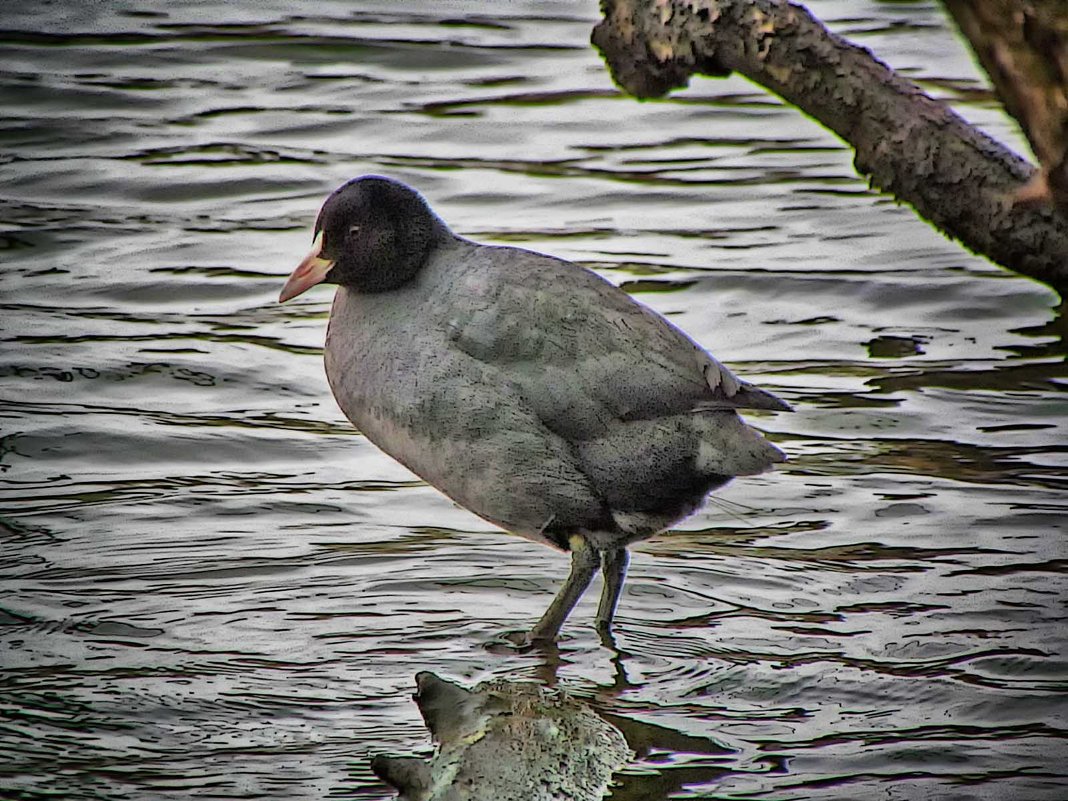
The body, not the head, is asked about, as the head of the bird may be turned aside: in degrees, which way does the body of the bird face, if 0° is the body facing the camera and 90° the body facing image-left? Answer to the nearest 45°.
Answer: approximately 90°

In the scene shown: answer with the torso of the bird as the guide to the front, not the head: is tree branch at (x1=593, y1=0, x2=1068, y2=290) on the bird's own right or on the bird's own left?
on the bird's own right
